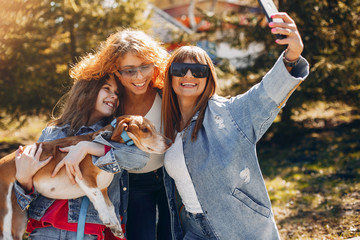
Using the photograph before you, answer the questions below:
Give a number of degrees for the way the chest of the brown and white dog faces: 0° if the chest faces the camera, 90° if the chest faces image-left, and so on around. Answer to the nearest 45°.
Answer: approximately 270°

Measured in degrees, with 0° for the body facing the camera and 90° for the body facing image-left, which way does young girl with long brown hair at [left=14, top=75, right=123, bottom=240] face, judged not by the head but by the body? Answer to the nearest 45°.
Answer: approximately 315°

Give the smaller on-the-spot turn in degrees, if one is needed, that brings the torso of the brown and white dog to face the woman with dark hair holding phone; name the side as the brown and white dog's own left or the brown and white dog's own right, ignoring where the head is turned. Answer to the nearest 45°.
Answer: approximately 45° to the brown and white dog's own right
